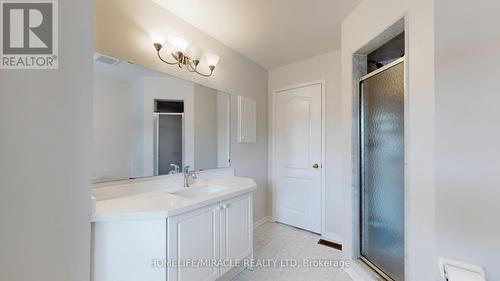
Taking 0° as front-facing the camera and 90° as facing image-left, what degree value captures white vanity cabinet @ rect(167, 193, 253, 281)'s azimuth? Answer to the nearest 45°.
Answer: approximately 315°

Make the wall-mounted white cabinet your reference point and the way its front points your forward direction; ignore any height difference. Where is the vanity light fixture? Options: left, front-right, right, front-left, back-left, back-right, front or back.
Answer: right

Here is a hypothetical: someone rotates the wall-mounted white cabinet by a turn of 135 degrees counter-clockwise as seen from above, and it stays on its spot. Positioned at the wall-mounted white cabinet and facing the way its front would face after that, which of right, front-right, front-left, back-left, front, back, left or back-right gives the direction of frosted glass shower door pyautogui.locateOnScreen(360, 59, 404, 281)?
back-right

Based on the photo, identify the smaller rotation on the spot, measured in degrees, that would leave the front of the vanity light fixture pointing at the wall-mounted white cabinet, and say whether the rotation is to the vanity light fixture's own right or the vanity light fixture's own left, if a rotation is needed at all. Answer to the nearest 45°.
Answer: approximately 90° to the vanity light fixture's own left

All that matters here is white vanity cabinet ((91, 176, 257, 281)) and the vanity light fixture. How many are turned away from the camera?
0

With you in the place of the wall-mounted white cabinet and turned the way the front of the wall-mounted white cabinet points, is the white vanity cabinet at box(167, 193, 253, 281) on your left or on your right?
on your right

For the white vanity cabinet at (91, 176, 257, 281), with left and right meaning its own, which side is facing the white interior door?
left

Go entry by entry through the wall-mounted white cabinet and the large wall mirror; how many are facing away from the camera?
0

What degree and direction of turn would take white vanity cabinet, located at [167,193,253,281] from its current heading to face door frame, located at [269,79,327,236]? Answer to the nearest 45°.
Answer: approximately 90° to its left

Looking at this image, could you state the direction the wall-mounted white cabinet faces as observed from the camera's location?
facing the viewer and to the right of the viewer

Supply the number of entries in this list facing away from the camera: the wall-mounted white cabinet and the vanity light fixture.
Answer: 0
